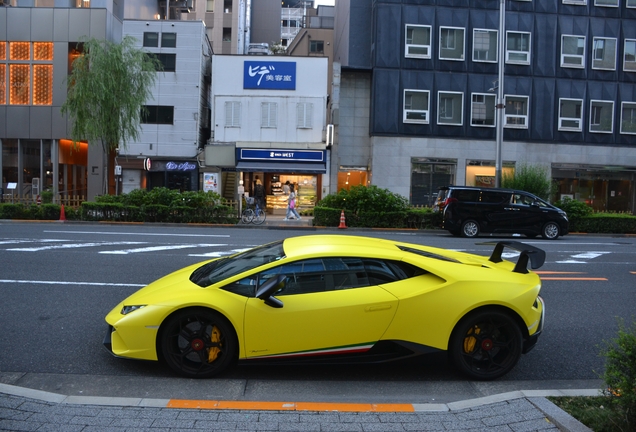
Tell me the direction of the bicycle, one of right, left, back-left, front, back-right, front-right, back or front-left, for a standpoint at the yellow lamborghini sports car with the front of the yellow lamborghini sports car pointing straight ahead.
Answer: right

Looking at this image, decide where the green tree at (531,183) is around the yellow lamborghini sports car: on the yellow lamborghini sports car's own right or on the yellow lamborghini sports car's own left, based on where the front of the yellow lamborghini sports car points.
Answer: on the yellow lamborghini sports car's own right

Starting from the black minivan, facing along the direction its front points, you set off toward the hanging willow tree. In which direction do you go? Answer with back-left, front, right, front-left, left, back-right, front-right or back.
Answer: back

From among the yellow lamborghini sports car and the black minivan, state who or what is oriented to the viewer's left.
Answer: the yellow lamborghini sports car

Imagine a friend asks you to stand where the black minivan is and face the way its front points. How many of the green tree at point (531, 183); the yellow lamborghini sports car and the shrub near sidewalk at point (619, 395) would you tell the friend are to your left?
1

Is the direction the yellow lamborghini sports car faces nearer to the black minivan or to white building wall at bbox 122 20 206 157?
the white building wall

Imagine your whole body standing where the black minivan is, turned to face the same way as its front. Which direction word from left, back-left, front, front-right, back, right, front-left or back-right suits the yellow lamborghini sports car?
right

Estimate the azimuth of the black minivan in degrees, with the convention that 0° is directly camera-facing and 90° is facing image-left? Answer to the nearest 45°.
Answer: approximately 270°

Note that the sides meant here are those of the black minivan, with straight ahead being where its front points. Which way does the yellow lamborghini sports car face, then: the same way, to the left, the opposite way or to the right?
the opposite way

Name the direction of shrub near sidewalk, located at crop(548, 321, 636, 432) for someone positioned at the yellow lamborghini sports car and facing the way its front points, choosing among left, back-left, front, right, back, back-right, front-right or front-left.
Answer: back-left

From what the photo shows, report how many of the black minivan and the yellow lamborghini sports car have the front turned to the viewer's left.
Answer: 1

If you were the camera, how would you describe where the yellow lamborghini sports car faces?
facing to the left of the viewer

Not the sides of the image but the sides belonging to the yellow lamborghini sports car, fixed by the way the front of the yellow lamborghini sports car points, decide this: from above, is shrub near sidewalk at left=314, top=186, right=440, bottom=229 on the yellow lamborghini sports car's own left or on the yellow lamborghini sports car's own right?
on the yellow lamborghini sports car's own right
